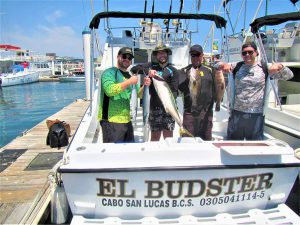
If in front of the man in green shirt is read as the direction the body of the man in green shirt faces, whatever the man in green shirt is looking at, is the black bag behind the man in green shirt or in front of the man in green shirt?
behind

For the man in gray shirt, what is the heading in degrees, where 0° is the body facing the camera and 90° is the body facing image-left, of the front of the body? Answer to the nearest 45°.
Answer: approximately 0°

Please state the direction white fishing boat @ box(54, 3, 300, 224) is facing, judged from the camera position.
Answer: facing away from the viewer

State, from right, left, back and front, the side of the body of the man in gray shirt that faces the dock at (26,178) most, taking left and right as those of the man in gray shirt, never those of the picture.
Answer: right

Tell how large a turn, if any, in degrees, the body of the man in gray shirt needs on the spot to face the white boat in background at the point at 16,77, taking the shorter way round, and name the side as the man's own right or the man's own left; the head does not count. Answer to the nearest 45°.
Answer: approximately 135° to the man's own right
